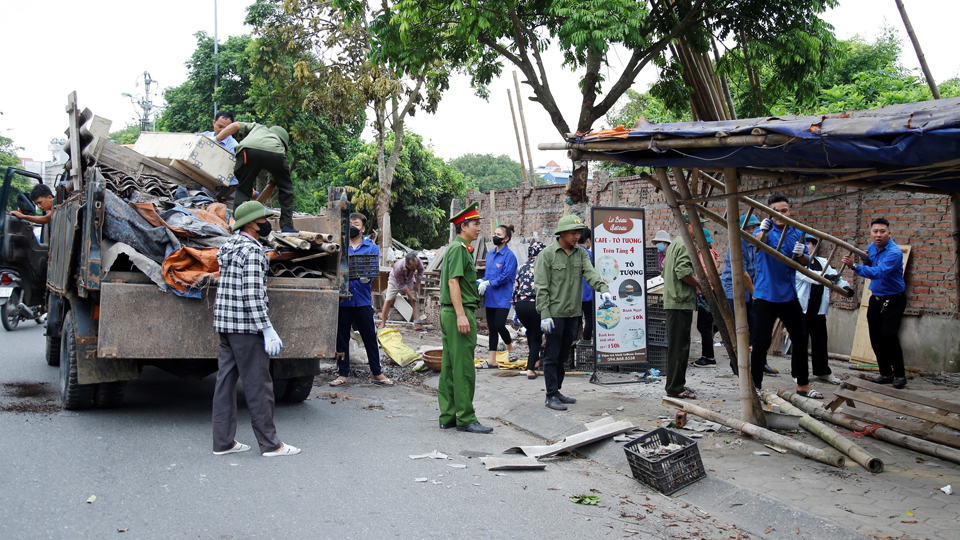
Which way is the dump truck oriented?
away from the camera

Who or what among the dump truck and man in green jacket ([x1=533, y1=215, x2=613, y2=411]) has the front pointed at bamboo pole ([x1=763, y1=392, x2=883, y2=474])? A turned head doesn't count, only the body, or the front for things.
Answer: the man in green jacket

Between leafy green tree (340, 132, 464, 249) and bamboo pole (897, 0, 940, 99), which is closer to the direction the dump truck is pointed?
the leafy green tree

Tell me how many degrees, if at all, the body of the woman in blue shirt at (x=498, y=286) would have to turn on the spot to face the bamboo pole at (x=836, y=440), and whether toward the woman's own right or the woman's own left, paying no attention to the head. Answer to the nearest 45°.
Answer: approximately 90° to the woman's own left

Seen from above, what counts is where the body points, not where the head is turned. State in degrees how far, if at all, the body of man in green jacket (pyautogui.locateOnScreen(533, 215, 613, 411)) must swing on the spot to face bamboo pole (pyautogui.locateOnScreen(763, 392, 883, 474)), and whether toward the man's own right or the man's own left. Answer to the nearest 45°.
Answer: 0° — they already face it

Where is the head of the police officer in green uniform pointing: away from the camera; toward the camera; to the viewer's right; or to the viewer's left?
to the viewer's right

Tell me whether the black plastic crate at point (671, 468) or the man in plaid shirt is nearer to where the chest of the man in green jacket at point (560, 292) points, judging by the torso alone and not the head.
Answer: the black plastic crate
